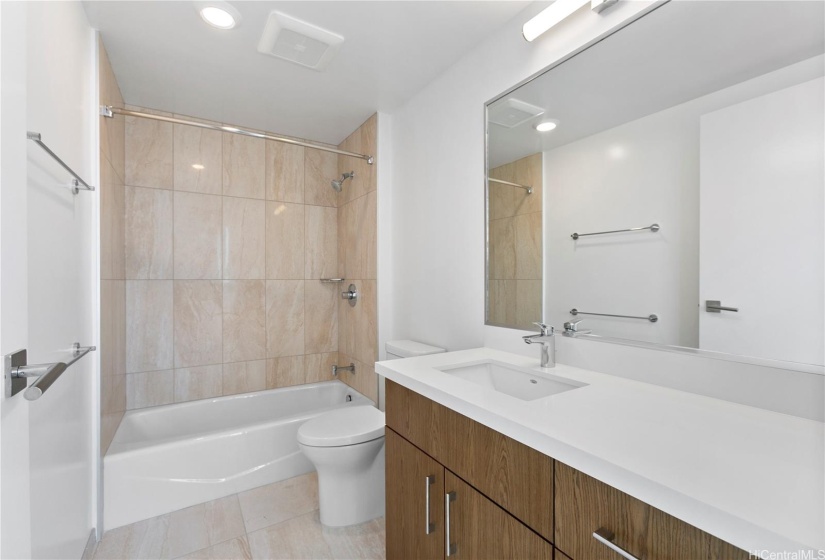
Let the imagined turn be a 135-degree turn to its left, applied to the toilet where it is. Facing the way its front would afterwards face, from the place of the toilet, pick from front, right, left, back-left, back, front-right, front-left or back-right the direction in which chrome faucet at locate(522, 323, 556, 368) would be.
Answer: front-right

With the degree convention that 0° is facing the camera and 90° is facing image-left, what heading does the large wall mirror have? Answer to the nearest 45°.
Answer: approximately 45°

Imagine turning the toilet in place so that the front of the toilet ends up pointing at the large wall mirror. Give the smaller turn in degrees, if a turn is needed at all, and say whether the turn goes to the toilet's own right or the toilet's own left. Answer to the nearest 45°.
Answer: approximately 90° to the toilet's own left

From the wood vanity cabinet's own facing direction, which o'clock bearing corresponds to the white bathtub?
The white bathtub is roughly at 2 o'clock from the wood vanity cabinet.

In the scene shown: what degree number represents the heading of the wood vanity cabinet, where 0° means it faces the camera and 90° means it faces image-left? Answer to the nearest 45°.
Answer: approximately 45°
